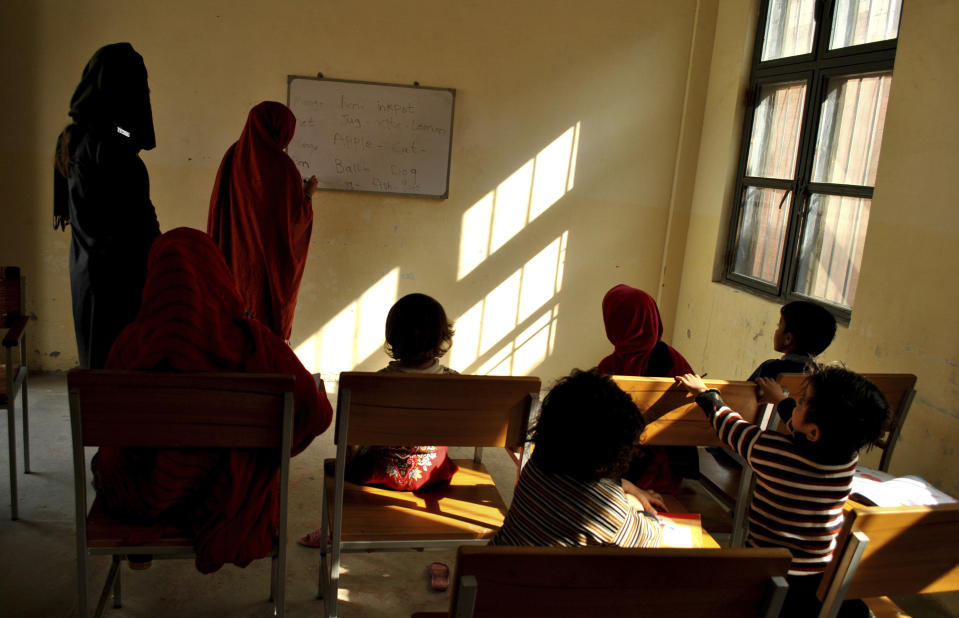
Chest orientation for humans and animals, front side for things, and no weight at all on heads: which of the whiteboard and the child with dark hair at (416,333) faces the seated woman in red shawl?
the whiteboard

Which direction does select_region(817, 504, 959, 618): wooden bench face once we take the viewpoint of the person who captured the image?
facing away from the viewer

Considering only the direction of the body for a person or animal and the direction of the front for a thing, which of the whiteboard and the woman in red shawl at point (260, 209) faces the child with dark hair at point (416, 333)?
the whiteboard

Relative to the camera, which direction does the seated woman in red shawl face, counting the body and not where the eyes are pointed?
away from the camera

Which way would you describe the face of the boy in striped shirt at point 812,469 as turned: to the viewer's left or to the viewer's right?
to the viewer's left

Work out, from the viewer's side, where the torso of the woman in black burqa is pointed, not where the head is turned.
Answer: to the viewer's right

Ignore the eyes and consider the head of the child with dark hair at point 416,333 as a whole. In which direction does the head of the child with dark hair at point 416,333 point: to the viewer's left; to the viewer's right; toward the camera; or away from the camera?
away from the camera

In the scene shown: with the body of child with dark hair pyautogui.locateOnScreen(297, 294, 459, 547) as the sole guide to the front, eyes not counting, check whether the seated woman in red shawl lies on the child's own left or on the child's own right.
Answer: on the child's own left

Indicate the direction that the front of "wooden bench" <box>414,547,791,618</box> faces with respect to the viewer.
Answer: facing away from the viewer

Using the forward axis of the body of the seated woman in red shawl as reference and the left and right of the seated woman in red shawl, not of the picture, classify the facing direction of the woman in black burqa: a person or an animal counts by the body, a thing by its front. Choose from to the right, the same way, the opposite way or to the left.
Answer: to the right

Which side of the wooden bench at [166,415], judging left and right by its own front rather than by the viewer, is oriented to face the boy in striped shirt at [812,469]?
right

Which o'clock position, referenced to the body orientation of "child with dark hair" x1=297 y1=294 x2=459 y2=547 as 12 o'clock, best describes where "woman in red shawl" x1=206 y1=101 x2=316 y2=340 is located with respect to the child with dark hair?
The woman in red shawl is roughly at 11 o'clock from the child with dark hair.

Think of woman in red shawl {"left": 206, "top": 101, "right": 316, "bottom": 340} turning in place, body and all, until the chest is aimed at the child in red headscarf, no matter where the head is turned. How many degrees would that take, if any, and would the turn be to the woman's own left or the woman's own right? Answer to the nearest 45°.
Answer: approximately 90° to the woman's own right
